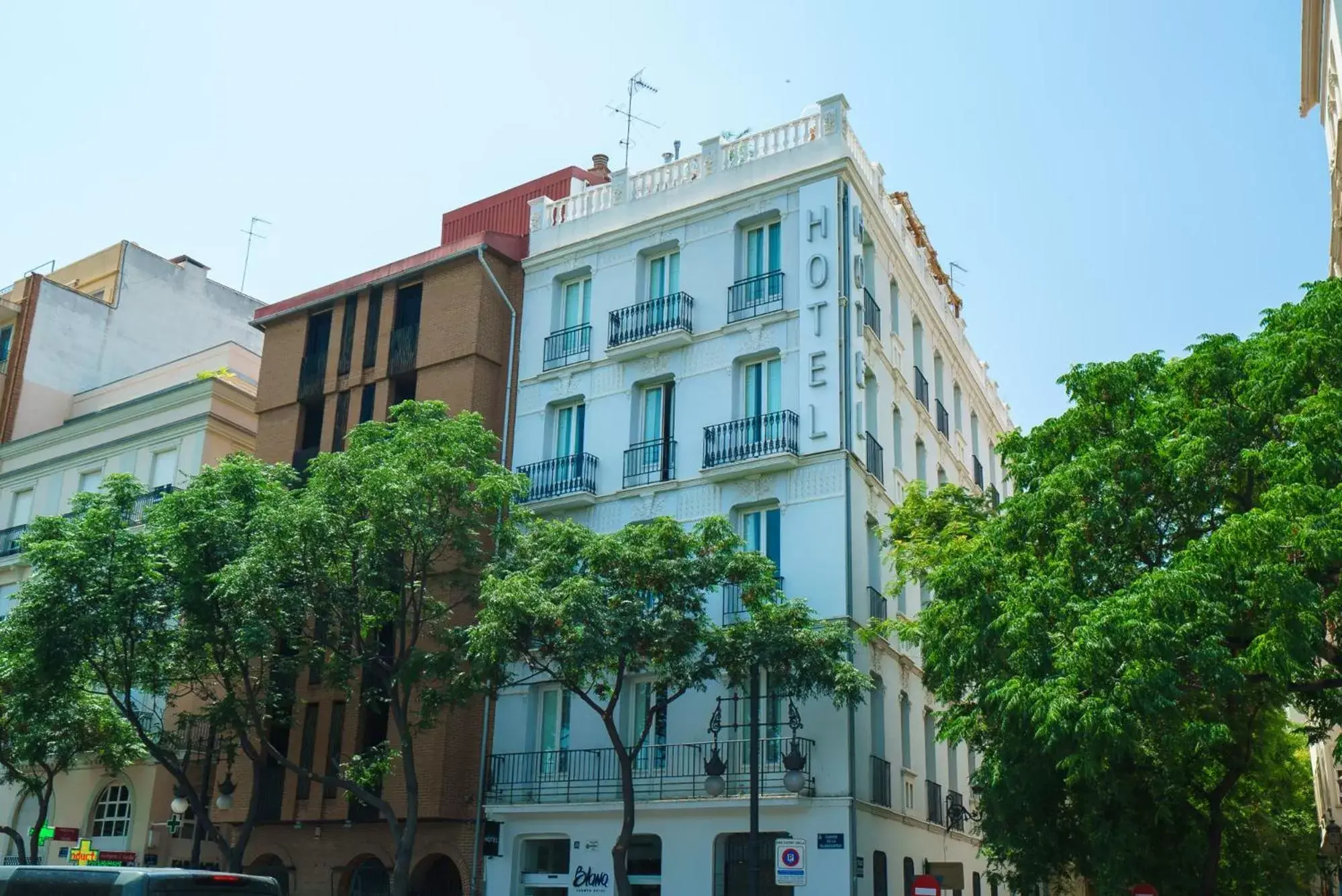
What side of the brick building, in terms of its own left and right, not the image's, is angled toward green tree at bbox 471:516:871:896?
left

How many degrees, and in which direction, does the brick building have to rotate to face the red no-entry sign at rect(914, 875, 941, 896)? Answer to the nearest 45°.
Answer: approximately 90° to its left

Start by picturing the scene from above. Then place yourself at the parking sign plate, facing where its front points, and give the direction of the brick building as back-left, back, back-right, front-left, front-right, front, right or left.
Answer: back-right

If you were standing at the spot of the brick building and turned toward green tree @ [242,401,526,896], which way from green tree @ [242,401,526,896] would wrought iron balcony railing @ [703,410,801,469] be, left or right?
left

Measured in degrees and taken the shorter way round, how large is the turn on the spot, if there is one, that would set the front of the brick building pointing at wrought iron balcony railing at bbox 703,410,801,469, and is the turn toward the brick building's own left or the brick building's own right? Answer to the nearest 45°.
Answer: approximately 90° to the brick building's own left

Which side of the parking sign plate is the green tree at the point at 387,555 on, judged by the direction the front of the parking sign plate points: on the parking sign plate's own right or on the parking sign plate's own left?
on the parking sign plate's own right

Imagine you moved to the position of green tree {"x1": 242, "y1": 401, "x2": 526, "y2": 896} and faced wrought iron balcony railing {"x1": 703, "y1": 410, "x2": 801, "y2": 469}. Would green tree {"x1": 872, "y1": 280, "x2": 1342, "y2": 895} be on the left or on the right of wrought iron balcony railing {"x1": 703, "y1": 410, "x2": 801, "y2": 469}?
right

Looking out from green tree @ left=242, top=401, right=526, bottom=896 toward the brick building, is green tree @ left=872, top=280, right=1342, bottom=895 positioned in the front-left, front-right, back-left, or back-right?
back-right
